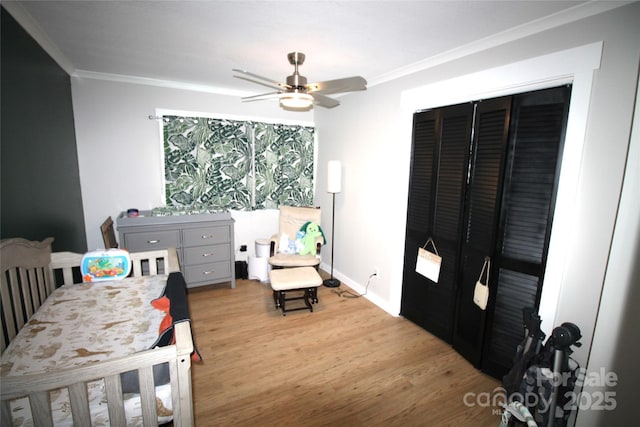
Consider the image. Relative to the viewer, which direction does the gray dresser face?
toward the camera

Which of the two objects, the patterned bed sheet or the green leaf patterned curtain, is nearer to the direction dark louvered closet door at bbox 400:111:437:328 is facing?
the patterned bed sheet

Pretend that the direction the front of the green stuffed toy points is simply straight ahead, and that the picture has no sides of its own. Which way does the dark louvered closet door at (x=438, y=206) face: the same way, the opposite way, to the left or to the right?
to the right

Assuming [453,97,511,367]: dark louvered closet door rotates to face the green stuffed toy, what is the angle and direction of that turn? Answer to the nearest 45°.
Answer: approximately 45° to its right

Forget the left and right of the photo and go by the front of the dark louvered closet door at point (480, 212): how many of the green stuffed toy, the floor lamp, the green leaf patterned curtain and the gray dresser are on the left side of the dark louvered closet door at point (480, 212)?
0

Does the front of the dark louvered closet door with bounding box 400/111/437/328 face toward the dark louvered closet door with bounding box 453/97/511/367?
no

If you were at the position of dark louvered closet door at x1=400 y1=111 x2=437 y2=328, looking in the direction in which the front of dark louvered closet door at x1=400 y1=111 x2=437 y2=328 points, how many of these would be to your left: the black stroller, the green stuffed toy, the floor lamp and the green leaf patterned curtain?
1

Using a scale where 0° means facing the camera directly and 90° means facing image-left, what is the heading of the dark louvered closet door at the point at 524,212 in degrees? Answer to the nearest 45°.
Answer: approximately 45°

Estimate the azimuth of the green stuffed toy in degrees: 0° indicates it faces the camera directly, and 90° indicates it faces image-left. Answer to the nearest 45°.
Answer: approximately 0°

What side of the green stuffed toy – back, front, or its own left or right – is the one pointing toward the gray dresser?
right

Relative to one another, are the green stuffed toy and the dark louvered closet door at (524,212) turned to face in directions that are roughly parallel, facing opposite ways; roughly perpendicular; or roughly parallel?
roughly perpendicular

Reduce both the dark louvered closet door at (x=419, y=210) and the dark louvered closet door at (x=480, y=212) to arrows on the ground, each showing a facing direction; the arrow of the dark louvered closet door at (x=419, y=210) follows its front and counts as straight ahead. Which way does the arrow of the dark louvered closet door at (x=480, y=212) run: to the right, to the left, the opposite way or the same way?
the same way

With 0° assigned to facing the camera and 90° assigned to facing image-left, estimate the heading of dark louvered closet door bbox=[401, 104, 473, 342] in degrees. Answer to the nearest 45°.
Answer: approximately 45°

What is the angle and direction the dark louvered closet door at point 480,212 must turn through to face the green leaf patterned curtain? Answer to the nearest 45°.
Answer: approximately 45° to its right

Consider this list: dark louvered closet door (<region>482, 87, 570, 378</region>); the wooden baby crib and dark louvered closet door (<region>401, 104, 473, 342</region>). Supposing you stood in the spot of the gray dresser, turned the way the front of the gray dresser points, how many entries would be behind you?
0

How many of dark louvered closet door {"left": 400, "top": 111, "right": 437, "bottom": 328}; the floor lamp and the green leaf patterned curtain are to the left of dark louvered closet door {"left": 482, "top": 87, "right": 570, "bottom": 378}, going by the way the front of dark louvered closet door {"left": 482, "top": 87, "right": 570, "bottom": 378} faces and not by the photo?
0

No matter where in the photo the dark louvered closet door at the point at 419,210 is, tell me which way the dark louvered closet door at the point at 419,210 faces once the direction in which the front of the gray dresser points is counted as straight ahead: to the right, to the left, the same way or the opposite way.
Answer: to the right

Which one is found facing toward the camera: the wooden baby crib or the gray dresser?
the gray dresser
